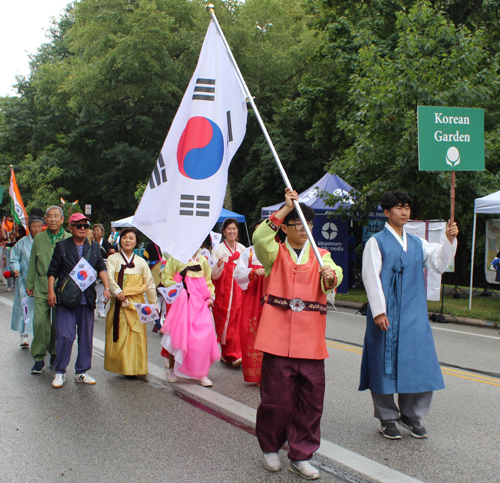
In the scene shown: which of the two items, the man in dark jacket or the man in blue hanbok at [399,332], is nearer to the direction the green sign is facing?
the man in blue hanbok

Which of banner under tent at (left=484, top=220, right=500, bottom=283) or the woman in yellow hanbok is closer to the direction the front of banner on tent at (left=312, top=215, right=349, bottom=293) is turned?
the woman in yellow hanbok

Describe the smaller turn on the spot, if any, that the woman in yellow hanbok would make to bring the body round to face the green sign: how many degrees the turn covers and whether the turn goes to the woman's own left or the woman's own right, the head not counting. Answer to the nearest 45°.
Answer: approximately 90° to the woman's own left

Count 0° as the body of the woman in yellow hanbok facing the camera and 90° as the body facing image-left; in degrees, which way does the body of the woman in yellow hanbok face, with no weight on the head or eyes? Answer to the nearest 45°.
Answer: approximately 0°

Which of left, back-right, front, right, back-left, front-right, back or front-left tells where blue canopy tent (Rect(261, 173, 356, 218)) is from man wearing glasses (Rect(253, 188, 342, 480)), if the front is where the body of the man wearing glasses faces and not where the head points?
back

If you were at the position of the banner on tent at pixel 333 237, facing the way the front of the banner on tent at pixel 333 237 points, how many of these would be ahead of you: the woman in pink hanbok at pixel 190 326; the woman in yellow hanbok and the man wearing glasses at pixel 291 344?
3

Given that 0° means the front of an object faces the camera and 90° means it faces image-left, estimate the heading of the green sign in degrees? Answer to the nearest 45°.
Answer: approximately 0°

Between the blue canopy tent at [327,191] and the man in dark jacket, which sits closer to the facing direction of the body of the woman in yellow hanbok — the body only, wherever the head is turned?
the man in dark jacket

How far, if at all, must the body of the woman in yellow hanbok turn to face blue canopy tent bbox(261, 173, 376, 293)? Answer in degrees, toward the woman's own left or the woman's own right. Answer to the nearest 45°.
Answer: approximately 135° to the woman's own left
